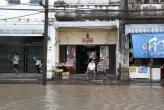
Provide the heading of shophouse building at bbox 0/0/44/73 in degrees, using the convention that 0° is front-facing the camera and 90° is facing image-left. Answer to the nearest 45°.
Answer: approximately 0°

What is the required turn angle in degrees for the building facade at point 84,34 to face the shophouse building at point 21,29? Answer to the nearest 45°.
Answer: approximately 90° to its right

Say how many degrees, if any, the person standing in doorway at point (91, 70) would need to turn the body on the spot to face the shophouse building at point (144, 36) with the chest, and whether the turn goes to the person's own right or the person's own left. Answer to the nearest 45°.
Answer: approximately 90° to the person's own left

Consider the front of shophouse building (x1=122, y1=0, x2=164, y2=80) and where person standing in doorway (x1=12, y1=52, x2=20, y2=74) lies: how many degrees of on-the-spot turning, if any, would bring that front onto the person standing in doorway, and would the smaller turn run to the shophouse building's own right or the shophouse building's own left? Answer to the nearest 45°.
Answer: approximately 90° to the shophouse building's own right

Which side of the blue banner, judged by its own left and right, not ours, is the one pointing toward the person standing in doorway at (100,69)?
right

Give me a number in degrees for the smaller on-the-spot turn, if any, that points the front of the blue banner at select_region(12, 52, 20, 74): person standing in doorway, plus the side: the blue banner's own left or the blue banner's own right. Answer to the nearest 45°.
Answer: approximately 90° to the blue banner's own right

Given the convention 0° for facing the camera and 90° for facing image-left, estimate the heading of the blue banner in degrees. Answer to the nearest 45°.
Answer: approximately 0°
